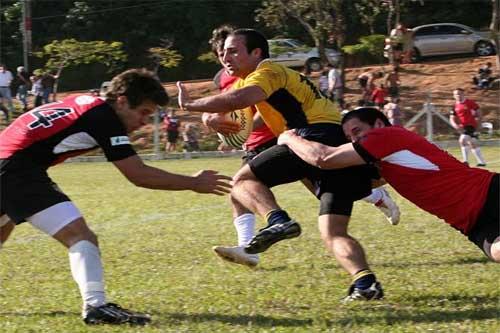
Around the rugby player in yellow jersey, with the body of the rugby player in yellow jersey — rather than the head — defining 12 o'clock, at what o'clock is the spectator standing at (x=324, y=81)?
The spectator standing is roughly at 3 o'clock from the rugby player in yellow jersey.

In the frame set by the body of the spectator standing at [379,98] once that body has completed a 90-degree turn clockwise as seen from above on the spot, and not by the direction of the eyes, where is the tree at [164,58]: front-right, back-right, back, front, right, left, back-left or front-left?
front-right

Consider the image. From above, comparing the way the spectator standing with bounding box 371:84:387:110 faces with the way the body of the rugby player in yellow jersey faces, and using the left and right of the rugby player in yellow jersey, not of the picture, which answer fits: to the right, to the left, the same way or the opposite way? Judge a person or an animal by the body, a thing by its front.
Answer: to the left

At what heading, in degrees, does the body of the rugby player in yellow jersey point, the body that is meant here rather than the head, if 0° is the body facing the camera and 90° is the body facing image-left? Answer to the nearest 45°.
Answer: approximately 90°

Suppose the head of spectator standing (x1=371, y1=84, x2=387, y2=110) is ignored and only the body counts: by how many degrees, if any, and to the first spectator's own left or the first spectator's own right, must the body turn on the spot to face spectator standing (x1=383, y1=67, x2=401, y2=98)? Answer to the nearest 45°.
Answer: approximately 180°

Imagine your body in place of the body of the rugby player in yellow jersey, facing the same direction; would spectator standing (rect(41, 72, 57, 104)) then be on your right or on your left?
on your right

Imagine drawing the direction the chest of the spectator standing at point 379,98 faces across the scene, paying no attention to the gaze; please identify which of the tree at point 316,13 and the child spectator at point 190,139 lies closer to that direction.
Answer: the child spectator

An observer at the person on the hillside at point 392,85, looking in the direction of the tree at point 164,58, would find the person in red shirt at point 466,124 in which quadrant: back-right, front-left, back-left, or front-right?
back-left

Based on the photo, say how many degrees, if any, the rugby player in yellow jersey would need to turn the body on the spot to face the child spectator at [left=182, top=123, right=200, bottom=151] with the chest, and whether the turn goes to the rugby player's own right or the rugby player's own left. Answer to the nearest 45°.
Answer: approximately 90° to the rugby player's own right

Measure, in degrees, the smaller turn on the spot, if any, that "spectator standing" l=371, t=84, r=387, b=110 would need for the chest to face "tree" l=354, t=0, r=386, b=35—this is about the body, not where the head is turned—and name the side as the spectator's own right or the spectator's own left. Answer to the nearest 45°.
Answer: approximately 180°

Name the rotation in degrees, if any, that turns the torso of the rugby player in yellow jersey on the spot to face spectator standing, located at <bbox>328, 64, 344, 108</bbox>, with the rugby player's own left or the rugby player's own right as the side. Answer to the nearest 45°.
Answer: approximately 90° to the rugby player's own right
